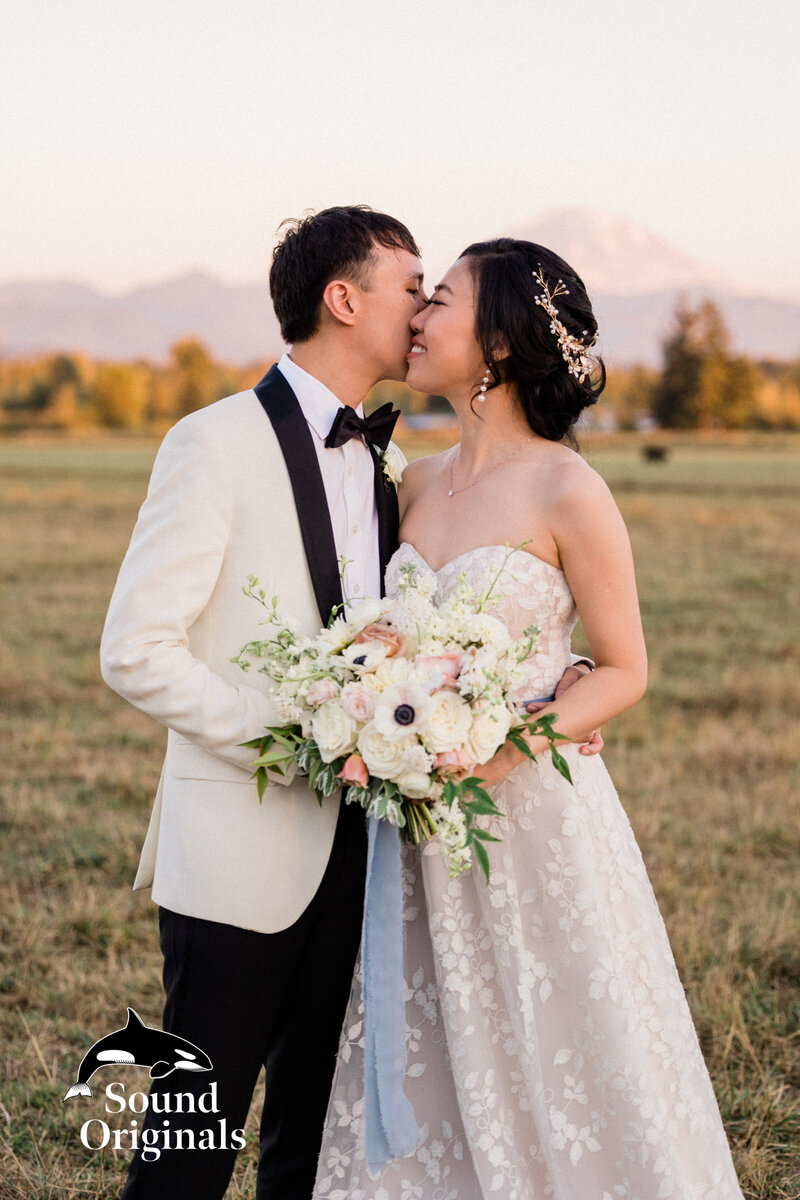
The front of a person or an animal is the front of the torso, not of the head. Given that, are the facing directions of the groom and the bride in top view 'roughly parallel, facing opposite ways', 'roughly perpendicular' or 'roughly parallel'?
roughly perpendicular

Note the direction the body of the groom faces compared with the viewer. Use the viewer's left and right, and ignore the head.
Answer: facing the viewer and to the right of the viewer

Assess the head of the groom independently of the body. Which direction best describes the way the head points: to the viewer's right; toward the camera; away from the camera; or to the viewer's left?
to the viewer's right

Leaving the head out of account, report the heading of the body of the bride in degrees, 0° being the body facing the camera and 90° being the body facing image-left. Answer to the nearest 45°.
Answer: approximately 45°

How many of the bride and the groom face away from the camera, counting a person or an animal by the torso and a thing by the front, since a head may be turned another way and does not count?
0
